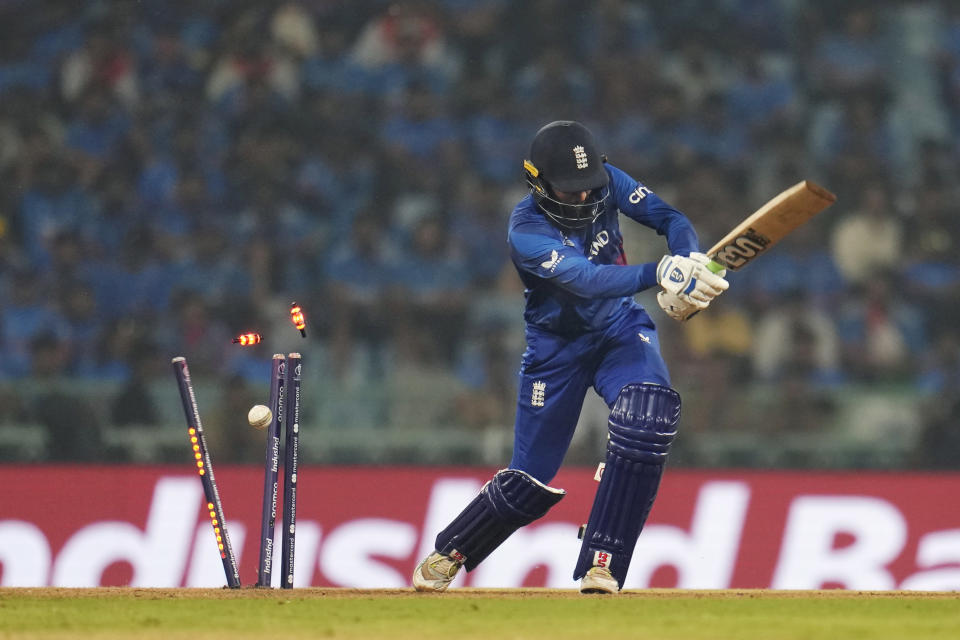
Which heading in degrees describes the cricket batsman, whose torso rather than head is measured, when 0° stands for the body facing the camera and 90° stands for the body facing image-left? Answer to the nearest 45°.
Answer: approximately 315°

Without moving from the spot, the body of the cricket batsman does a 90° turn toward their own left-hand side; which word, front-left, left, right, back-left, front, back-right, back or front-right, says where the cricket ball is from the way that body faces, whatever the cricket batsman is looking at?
back-left
